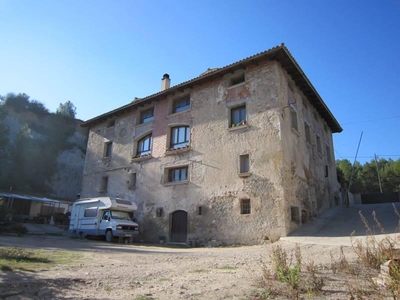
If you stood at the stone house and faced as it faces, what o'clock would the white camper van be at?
The white camper van is roughly at 2 o'clock from the stone house.

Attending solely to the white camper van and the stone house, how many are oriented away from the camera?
0

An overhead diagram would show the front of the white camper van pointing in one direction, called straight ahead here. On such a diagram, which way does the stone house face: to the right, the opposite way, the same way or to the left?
to the right

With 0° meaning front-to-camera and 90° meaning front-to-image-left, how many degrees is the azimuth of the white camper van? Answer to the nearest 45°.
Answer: approximately 315°

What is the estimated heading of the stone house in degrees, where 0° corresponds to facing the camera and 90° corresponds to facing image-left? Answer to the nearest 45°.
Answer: approximately 45°
